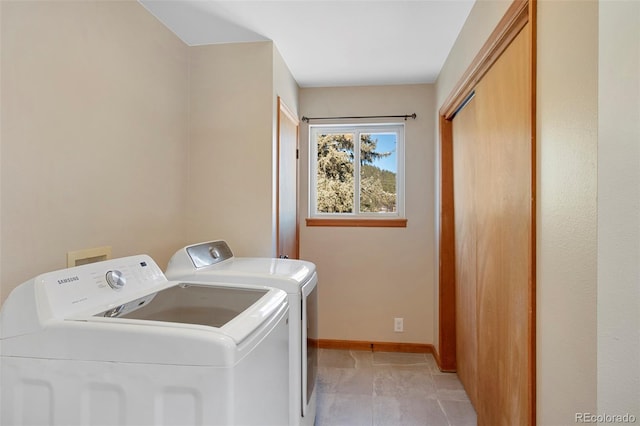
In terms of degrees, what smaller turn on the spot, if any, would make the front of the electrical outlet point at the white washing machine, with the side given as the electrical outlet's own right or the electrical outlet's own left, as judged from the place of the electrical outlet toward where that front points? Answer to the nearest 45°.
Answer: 0° — it already faces it

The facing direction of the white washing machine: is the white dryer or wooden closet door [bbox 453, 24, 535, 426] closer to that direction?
the wooden closet door

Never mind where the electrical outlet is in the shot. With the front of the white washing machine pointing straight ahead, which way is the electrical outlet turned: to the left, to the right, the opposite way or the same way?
to the right

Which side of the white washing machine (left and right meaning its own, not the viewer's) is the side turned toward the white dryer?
left

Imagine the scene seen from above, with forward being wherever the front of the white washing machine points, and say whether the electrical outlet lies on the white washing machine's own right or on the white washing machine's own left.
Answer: on the white washing machine's own left

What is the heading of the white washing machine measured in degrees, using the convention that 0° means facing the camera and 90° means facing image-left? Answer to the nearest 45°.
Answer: approximately 315°

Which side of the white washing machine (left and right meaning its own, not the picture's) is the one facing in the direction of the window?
left

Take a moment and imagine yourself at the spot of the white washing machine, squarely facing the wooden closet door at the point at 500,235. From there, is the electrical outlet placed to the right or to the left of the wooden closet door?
left
